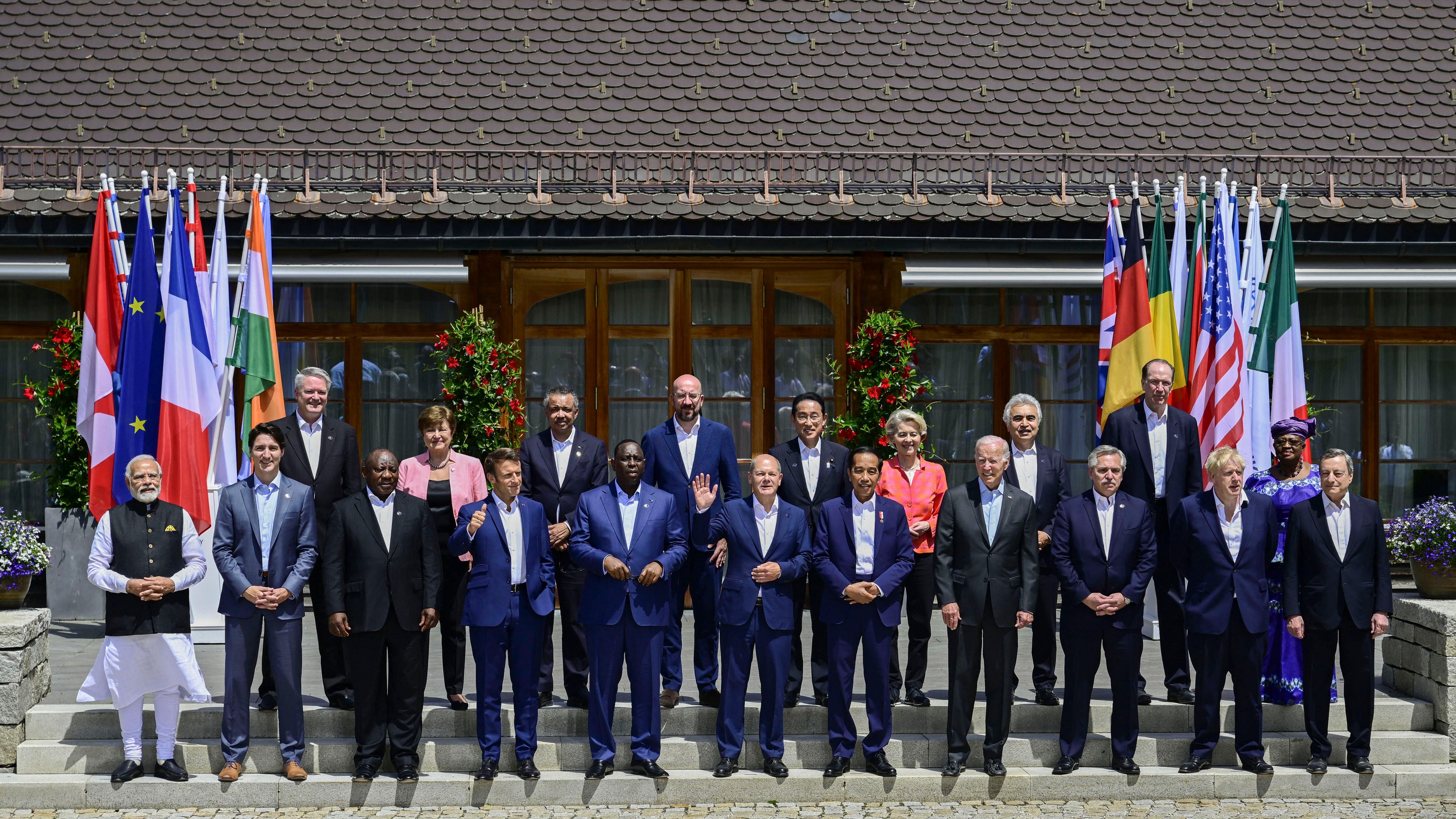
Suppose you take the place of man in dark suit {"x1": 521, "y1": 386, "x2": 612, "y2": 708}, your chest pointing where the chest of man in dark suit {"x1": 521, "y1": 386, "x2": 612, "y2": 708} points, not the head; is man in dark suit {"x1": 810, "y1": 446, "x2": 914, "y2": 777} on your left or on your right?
on your left

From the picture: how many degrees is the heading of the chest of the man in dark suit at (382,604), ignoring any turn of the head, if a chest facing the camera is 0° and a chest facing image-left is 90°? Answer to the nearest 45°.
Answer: approximately 0°

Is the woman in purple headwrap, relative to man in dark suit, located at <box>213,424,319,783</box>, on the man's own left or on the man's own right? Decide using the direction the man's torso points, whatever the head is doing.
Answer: on the man's own left

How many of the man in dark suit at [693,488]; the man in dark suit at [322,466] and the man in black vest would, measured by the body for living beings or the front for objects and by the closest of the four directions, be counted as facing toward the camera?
3

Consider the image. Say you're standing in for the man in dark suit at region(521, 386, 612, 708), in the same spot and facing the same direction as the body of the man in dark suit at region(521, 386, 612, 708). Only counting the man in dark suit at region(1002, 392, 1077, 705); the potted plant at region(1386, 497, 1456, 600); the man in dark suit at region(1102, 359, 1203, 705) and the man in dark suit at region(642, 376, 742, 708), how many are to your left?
4

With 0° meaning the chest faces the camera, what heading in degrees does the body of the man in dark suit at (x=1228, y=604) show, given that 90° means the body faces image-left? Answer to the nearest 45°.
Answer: approximately 0°
